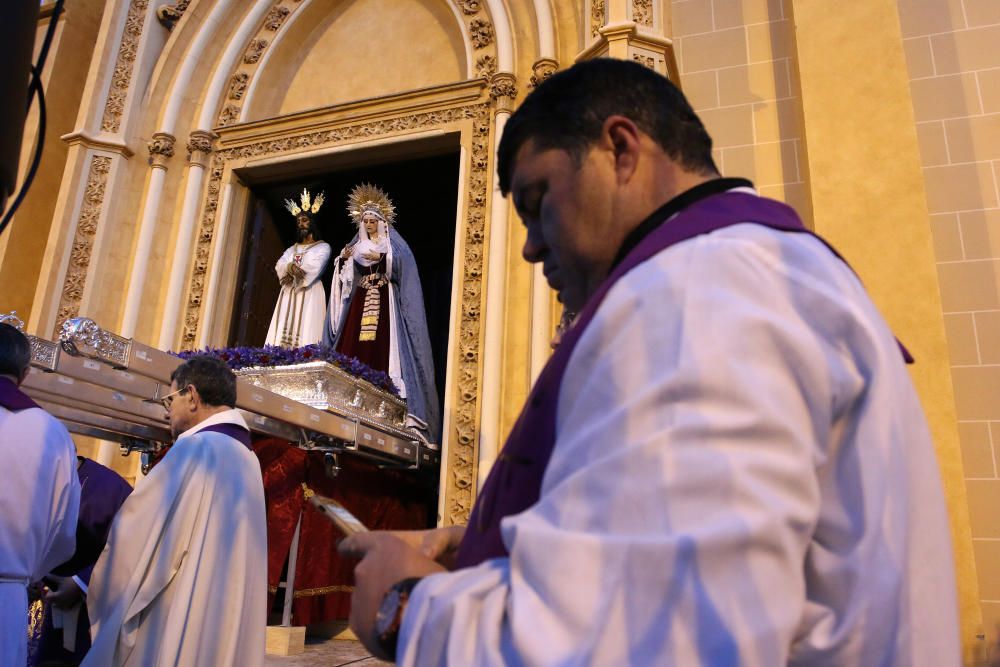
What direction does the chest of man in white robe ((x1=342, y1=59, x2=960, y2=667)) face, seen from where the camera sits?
to the viewer's left

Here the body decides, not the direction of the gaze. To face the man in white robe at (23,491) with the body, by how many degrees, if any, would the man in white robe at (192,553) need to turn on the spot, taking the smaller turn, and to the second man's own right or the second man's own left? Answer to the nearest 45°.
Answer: approximately 45° to the second man's own left

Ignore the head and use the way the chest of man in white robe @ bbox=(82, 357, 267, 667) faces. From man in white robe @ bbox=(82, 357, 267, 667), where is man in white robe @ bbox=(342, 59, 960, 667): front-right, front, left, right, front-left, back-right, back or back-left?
back-left

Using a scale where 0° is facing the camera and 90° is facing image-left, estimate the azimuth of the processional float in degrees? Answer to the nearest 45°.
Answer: approximately 45°

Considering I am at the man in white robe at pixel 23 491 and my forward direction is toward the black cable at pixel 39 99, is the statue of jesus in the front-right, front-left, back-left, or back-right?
back-left

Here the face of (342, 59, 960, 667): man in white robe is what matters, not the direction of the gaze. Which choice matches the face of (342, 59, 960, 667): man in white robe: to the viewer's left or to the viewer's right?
to the viewer's left

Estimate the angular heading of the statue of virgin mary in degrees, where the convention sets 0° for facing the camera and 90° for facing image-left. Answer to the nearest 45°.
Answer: approximately 45°

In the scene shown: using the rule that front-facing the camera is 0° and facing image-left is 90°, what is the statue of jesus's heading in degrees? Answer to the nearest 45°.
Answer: approximately 45°

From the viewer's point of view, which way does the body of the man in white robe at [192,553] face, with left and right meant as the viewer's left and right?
facing away from the viewer and to the left of the viewer

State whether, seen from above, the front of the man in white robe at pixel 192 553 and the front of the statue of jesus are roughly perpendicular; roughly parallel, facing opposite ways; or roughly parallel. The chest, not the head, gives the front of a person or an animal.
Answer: roughly perpendicular

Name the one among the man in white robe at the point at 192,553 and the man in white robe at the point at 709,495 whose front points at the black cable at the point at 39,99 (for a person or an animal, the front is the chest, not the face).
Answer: the man in white robe at the point at 709,495

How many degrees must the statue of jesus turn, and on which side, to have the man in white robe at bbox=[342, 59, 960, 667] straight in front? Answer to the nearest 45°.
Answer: approximately 45° to its left

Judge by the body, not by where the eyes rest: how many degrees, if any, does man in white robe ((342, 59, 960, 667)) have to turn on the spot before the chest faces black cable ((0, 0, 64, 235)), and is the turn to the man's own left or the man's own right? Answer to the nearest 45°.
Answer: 0° — they already face it
